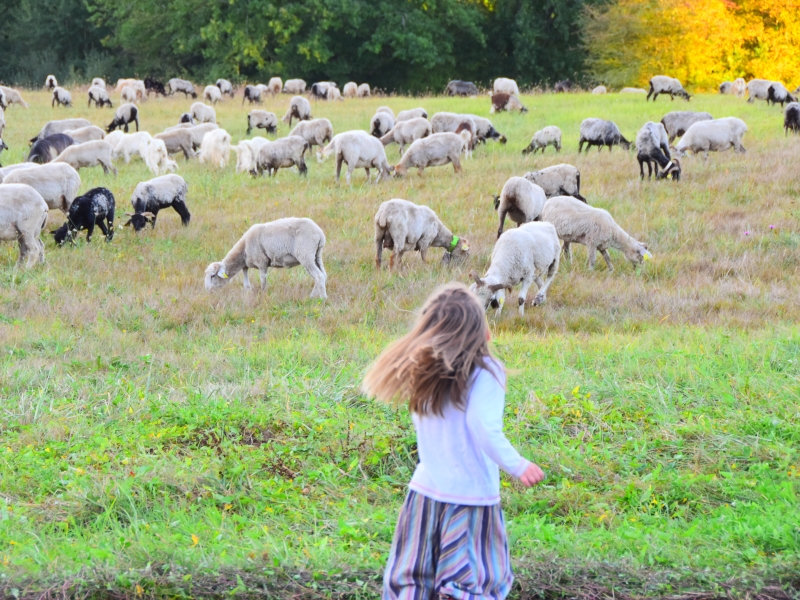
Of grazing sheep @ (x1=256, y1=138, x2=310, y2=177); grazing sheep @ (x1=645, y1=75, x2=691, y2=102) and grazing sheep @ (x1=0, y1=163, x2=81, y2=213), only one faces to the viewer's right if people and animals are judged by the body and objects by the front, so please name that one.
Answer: grazing sheep @ (x1=645, y1=75, x2=691, y2=102)

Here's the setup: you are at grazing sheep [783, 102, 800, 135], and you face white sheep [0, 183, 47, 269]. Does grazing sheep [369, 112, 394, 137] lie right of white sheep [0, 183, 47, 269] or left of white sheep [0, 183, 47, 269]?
right

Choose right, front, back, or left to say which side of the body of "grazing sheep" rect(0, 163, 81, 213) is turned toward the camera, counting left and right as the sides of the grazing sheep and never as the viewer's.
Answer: left

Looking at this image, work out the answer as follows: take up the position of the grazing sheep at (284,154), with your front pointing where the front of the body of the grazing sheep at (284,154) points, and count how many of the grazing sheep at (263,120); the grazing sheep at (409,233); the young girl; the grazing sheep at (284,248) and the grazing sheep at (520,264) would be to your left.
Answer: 4

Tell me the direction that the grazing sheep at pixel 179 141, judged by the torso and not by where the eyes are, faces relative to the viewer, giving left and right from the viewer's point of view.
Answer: facing to the left of the viewer

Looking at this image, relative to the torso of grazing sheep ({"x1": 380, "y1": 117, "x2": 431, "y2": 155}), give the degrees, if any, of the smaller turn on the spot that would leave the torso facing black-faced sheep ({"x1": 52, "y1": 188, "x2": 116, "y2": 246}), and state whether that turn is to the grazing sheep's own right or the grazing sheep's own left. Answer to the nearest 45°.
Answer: approximately 45° to the grazing sheep's own left

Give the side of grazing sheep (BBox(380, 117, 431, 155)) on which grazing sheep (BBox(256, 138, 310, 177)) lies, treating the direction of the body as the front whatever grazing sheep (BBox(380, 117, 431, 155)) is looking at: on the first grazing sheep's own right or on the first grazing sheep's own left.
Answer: on the first grazing sheep's own left

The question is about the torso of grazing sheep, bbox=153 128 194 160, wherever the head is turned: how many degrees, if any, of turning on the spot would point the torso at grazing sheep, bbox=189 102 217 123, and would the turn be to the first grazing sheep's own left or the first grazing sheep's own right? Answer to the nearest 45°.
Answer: approximately 90° to the first grazing sheep's own right

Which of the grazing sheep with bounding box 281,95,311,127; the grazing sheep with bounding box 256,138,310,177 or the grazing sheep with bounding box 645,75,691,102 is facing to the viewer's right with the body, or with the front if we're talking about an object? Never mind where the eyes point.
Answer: the grazing sheep with bounding box 645,75,691,102

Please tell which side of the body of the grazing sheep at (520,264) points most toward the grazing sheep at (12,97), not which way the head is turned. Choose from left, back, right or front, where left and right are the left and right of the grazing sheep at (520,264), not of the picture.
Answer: right

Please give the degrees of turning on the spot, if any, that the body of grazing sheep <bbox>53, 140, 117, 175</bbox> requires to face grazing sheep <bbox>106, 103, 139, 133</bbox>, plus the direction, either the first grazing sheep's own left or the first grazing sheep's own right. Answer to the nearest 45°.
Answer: approximately 90° to the first grazing sheep's own right

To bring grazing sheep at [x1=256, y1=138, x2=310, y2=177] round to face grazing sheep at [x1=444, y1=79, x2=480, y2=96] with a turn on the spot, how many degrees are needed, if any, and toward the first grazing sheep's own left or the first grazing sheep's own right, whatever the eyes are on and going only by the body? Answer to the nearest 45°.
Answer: approximately 90° to the first grazing sheep's own right
